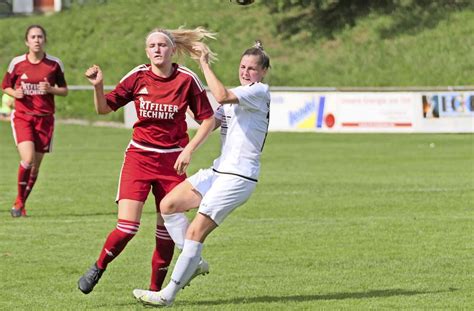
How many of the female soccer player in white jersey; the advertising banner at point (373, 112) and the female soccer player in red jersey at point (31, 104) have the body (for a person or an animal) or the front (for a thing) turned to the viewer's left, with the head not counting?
1

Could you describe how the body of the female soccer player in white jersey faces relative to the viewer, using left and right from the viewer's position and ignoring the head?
facing to the left of the viewer

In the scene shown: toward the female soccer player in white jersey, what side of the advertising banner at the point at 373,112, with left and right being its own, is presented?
front

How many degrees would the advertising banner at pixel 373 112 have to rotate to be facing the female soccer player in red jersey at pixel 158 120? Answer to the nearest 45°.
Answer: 0° — it already faces them

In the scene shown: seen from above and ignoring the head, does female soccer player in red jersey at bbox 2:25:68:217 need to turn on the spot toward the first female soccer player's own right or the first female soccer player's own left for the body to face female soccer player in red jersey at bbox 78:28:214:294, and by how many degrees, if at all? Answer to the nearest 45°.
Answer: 0° — they already face them

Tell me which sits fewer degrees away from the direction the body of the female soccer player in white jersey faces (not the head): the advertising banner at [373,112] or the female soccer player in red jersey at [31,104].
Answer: the female soccer player in red jersey

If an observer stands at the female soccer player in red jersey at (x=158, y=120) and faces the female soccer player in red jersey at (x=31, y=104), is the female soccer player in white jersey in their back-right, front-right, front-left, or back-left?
back-right

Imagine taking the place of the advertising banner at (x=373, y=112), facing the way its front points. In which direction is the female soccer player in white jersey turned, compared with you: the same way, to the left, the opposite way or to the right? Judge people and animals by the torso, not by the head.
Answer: to the right

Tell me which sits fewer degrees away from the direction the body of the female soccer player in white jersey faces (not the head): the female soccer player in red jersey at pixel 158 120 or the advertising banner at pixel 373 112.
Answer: the female soccer player in red jersey

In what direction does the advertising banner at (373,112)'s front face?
toward the camera

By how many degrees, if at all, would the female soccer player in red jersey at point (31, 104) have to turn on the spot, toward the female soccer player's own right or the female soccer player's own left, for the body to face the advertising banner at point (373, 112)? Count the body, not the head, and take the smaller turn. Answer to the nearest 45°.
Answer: approximately 135° to the female soccer player's own left

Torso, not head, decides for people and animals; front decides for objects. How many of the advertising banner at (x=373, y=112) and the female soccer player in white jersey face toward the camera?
1

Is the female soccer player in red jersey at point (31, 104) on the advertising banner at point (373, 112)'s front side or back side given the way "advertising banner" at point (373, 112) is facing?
on the front side

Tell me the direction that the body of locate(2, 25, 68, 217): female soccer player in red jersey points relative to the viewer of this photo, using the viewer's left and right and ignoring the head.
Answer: facing the viewer
